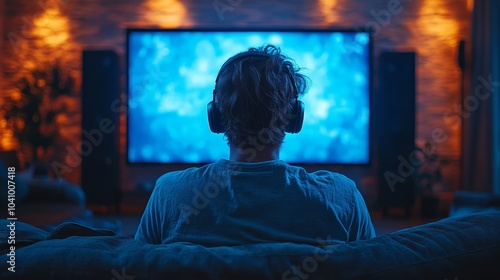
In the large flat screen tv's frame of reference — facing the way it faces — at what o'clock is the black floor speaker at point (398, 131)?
The black floor speaker is roughly at 9 o'clock from the large flat screen tv.

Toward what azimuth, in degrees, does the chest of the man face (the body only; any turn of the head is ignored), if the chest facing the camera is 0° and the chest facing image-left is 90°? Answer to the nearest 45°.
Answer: approximately 180°

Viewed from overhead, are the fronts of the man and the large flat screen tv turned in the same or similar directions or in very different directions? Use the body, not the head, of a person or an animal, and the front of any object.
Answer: very different directions

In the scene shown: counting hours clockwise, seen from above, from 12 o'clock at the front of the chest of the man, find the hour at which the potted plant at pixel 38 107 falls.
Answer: The potted plant is roughly at 11 o'clock from the man.

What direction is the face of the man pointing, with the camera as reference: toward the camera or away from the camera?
away from the camera

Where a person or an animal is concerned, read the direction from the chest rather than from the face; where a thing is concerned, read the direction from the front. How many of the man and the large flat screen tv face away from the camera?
1

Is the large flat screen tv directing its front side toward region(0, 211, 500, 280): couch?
yes

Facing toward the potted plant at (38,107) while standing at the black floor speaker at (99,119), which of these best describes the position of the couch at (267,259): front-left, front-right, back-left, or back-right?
back-left

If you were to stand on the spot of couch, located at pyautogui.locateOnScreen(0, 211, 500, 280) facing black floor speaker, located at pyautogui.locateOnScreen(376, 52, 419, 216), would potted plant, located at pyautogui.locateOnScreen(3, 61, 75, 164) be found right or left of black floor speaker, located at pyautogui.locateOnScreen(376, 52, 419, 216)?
left

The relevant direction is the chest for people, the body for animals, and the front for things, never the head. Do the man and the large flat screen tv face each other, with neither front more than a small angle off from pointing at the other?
yes

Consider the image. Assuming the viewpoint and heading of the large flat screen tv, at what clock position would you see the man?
The man is roughly at 12 o'clock from the large flat screen tv.

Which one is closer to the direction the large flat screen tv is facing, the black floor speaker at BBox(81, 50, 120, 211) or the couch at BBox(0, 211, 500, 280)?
the couch

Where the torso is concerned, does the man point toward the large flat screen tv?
yes
